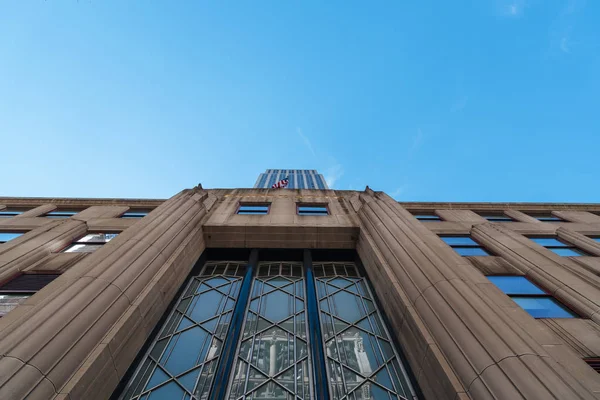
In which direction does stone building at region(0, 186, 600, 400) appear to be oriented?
toward the camera
